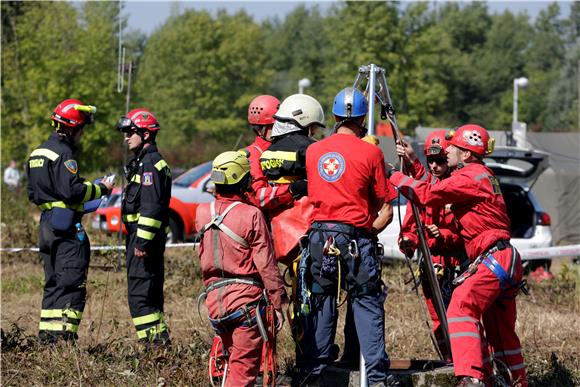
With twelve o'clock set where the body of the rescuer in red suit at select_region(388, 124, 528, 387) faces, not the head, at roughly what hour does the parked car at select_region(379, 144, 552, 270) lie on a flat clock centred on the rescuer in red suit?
The parked car is roughly at 3 o'clock from the rescuer in red suit.

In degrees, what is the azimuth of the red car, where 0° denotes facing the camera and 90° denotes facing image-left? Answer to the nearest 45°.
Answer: approximately 45°

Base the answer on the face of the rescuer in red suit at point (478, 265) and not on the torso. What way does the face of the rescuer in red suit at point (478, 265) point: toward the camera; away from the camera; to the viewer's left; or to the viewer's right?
to the viewer's left

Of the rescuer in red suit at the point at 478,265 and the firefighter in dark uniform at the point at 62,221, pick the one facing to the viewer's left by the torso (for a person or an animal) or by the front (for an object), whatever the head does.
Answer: the rescuer in red suit

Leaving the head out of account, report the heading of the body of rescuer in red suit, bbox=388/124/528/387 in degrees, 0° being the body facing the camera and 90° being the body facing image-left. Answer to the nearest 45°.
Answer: approximately 90°

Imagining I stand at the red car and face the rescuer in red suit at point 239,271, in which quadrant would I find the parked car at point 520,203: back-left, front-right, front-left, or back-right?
front-left

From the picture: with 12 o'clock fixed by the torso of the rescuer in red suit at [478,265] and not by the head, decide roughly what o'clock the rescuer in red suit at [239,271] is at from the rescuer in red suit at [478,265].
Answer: the rescuer in red suit at [239,271] is roughly at 11 o'clock from the rescuer in red suit at [478,265].

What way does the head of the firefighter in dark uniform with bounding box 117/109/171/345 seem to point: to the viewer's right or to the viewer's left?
to the viewer's left

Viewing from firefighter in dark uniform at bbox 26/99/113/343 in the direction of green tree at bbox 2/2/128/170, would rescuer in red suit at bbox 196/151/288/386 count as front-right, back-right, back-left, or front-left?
back-right

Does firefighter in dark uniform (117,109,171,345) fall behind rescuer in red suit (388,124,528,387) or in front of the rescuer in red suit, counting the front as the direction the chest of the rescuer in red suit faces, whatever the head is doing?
in front
